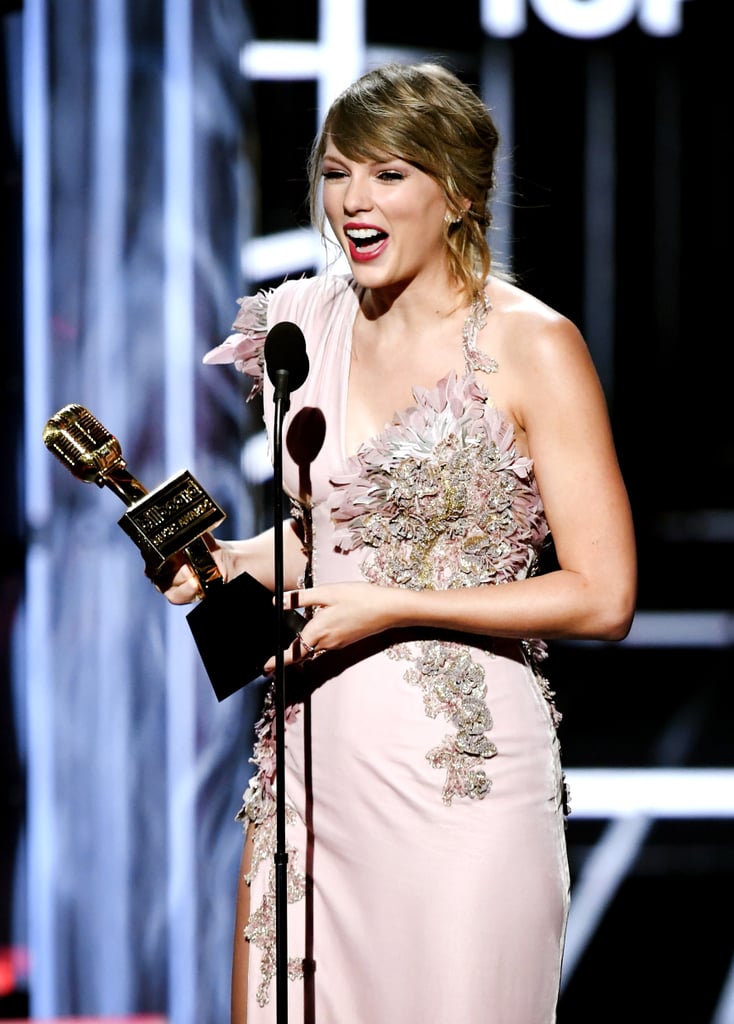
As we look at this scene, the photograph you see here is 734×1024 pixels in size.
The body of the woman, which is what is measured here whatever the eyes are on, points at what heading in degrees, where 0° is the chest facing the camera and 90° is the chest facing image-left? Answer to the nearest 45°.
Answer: approximately 45°

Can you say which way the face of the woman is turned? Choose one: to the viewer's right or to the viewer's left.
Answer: to the viewer's left
